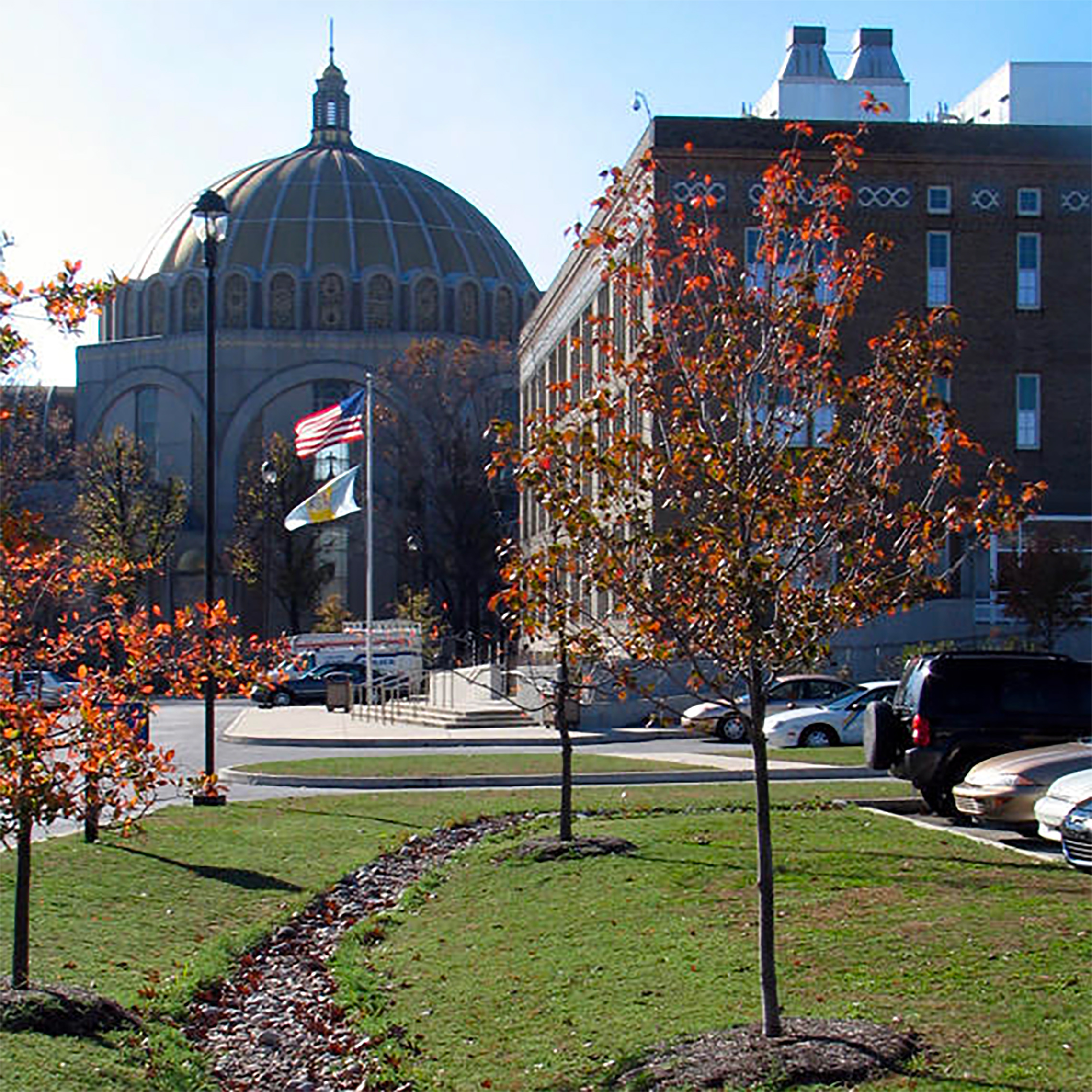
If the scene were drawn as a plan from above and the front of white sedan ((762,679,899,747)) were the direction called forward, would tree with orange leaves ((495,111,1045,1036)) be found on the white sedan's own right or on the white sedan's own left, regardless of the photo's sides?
on the white sedan's own left

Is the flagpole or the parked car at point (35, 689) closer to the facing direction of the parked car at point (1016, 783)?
the parked car

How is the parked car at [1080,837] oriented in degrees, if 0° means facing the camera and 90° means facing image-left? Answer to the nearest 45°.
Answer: approximately 45°

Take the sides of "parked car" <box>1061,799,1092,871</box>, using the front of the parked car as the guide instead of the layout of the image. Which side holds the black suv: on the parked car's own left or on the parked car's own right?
on the parked car's own right

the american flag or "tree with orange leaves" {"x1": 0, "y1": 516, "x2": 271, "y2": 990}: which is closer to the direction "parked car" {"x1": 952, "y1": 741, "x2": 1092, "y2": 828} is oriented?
the tree with orange leaves

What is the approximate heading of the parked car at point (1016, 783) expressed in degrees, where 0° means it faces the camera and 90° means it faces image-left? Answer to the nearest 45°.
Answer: approximately 45°

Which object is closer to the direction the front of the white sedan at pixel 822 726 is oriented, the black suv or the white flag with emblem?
the white flag with emblem

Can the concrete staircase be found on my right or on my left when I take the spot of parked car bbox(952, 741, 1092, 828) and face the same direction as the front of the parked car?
on my right

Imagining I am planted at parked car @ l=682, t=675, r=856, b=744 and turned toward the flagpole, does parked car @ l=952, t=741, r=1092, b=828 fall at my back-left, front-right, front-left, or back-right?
back-left

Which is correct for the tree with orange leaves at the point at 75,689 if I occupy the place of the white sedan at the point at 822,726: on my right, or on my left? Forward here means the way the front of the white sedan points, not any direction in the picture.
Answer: on my left

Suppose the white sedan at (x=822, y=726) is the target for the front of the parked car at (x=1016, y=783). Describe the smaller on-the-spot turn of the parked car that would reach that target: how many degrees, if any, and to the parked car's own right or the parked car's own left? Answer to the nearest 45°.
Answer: approximately 135° to the parked car's own right

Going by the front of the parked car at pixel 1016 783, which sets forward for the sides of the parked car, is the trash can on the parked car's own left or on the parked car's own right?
on the parked car's own right

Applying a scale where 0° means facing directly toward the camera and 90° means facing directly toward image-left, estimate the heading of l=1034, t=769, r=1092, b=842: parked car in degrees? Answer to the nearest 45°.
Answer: approximately 45°

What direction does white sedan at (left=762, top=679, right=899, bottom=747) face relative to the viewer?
to the viewer's left
